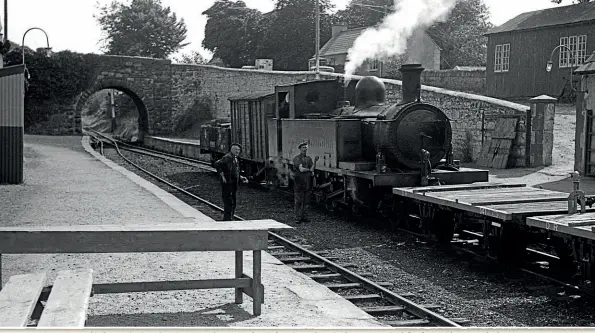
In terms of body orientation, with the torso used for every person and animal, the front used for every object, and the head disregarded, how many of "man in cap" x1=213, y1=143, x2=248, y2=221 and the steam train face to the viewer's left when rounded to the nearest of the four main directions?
0

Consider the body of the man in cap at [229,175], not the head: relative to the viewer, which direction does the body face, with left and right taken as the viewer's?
facing the viewer and to the right of the viewer

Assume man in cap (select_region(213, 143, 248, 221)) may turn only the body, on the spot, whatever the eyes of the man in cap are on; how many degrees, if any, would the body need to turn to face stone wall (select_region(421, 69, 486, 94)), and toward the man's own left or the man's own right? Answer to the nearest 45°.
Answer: approximately 90° to the man's own left

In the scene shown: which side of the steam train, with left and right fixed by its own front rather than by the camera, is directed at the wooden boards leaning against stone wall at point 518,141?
left

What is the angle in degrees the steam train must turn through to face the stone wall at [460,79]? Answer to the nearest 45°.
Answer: approximately 135° to its left

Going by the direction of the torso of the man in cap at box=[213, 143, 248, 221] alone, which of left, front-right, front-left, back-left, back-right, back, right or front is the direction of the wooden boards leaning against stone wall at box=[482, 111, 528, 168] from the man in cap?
left

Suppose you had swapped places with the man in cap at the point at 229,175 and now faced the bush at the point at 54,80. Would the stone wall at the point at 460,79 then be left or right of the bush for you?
right

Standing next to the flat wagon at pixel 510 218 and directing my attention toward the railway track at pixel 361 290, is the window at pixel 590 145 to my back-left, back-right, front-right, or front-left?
back-right

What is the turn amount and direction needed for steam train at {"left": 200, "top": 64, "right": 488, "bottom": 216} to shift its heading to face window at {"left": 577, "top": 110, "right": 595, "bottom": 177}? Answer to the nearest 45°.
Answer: approximately 90° to its left

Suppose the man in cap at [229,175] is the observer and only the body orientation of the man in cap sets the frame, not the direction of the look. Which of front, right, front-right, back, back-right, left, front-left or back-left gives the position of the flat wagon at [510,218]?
front

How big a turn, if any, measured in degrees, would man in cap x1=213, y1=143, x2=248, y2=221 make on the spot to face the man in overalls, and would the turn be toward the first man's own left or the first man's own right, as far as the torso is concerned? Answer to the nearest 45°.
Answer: approximately 45° to the first man's own left

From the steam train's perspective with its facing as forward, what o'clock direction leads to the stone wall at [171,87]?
The stone wall is roughly at 7 o'clock from the steam train.
